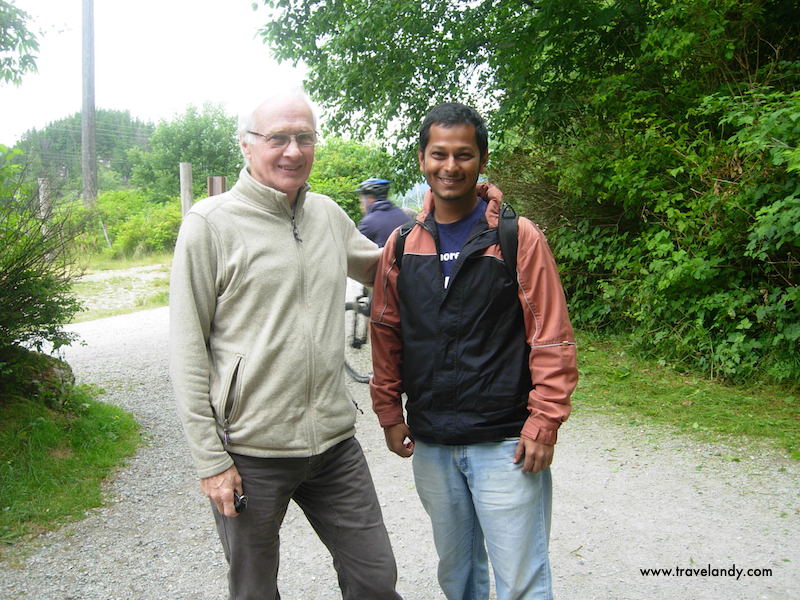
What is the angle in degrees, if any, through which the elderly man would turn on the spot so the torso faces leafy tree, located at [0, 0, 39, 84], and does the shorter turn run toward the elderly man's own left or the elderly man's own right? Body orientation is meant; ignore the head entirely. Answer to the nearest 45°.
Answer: approximately 180°

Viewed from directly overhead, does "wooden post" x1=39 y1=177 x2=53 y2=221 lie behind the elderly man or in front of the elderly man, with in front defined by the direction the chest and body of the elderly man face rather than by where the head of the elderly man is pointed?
behind

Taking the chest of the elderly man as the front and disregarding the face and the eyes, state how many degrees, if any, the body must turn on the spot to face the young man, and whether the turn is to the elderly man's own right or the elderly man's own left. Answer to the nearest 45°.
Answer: approximately 45° to the elderly man's own left

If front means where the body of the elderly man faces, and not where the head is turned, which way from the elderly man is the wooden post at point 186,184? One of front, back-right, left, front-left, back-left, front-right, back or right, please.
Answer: back-left

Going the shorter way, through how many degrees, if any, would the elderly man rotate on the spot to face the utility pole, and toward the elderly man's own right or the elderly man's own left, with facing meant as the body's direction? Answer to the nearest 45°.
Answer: approximately 135° to the elderly man's own left

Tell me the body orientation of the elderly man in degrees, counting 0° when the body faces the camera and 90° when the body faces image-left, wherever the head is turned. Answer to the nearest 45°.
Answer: approximately 315°

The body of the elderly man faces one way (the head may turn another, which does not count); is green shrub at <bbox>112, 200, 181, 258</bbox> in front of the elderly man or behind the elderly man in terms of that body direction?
behind

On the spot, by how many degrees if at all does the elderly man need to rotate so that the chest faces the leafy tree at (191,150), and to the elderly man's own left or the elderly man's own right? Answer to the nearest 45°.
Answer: approximately 135° to the elderly man's own left

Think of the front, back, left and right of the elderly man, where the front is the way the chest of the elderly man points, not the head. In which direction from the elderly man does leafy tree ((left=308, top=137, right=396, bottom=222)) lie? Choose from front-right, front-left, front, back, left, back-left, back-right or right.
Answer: back-left
